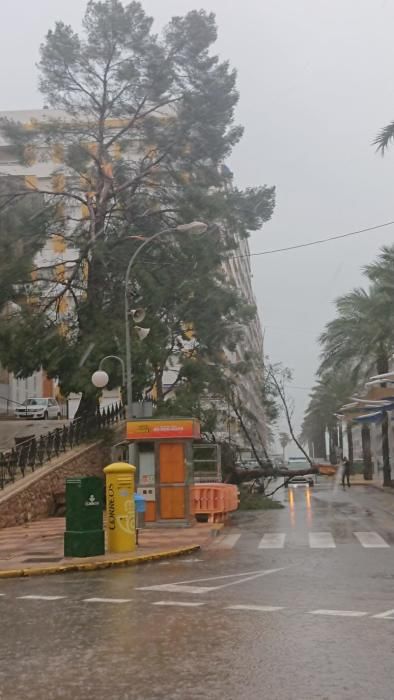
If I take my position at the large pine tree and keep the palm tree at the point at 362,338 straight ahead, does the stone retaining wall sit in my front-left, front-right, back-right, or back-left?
back-right

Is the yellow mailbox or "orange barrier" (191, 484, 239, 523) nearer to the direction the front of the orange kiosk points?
the yellow mailbox

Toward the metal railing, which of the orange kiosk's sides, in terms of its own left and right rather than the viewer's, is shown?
right

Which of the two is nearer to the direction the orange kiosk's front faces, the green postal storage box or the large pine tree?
the green postal storage box

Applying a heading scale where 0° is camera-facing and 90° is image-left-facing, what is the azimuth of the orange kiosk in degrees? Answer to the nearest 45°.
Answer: approximately 45°

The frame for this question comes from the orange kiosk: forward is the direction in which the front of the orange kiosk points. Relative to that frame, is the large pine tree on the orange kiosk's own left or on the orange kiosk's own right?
on the orange kiosk's own right

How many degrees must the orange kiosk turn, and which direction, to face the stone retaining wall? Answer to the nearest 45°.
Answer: approximately 90° to its right
